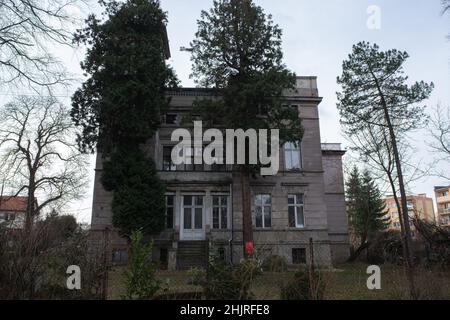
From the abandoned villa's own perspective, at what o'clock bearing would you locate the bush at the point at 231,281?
The bush is roughly at 12 o'clock from the abandoned villa.

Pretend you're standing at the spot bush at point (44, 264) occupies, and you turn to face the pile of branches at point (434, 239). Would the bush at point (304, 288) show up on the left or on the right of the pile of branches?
right

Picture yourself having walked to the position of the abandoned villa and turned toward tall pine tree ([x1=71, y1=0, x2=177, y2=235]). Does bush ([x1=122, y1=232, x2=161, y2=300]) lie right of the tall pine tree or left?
left

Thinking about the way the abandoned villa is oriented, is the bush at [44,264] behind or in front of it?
in front

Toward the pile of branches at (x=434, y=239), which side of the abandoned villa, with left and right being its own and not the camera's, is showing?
left

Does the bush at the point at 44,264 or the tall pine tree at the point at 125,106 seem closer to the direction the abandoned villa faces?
the bush

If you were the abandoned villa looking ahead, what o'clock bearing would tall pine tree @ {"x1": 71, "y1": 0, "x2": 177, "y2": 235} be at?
The tall pine tree is roughly at 2 o'clock from the abandoned villa.

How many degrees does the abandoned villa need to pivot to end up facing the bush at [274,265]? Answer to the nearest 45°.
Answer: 0° — it already faces it

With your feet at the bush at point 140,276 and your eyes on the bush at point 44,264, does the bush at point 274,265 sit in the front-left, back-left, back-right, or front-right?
back-right

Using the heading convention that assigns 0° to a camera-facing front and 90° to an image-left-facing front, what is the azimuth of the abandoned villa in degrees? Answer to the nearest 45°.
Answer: approximately 0°

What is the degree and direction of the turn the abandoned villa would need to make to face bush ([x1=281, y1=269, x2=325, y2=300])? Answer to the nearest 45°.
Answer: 0° — it already faces it
